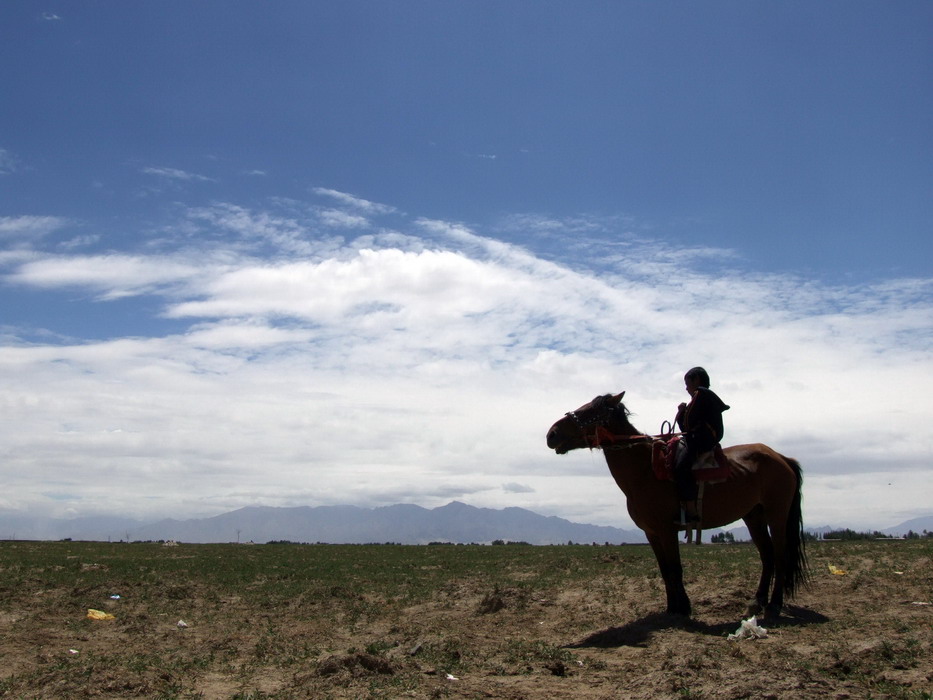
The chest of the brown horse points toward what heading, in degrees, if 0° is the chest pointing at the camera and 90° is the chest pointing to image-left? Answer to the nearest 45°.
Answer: approximately 90°

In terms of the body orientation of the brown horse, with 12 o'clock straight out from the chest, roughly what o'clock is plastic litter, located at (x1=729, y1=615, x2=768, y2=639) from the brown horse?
The plastic litter is roughly at 8 o'clock from the brown horse.

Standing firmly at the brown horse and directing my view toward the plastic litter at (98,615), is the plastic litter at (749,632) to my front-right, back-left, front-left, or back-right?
back-left

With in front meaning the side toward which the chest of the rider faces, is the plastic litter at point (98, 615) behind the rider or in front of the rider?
in front

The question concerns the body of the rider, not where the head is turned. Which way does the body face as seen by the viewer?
to the viewer's left

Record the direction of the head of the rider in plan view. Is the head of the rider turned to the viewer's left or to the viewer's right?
to the viewer's left

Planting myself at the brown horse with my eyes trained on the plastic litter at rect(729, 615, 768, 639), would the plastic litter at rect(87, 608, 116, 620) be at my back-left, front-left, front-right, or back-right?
back-right
